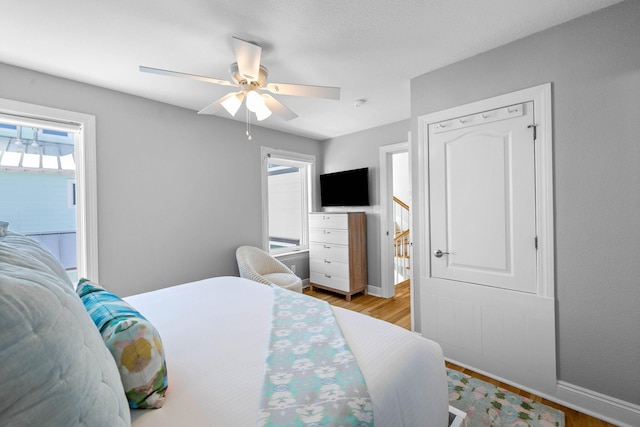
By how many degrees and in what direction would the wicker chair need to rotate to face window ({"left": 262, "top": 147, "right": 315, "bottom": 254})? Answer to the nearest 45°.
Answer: approximately 135° to its left

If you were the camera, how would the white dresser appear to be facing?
facing the viewer and to the left of the viewer

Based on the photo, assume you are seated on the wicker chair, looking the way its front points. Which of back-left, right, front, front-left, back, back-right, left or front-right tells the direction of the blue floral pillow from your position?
front-right

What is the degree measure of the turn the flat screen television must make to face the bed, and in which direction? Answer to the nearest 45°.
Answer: approximately 45° to its left

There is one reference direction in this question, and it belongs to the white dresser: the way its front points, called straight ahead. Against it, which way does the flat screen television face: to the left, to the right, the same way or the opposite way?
the same way

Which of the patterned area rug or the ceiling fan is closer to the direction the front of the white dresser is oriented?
the ceiling fan

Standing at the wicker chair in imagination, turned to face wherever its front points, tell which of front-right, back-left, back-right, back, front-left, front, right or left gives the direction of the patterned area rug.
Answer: front

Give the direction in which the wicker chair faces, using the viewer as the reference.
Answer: facing the viewer and to the right of the viewer

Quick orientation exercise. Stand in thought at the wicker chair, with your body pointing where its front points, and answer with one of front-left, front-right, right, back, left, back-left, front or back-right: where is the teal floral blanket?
front-right

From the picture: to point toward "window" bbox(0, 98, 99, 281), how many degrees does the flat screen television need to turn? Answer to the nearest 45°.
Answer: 0° — it already faces it

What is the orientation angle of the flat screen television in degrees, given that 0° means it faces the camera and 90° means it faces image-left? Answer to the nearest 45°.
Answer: approximately 45°
